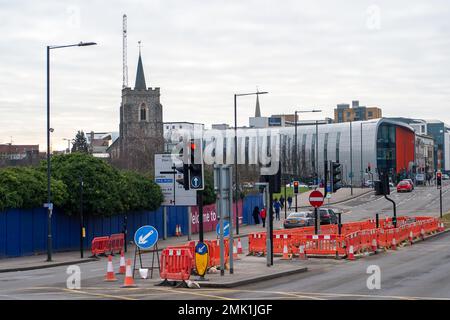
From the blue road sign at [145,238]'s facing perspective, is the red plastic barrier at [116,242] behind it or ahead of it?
behind

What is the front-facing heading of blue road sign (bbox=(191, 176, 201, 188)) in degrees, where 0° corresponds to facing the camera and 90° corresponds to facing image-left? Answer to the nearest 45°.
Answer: approximately 0°

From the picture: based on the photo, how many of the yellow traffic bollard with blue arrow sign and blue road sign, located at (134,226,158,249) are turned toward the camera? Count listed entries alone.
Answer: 2

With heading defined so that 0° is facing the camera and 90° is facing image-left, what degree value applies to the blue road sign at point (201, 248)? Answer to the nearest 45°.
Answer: approximately 0°

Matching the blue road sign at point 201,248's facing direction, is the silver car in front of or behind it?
behind
